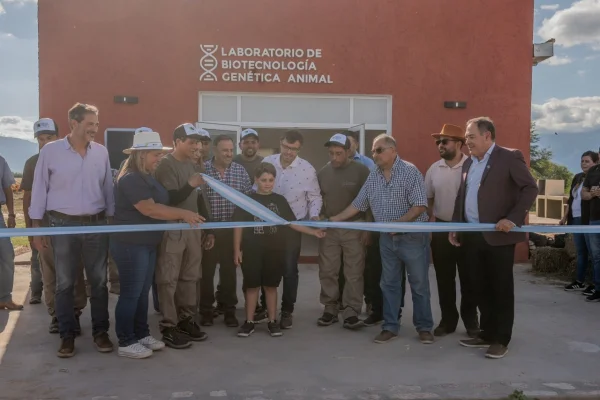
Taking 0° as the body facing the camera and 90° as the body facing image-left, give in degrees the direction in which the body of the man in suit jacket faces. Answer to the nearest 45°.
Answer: approximately 45°

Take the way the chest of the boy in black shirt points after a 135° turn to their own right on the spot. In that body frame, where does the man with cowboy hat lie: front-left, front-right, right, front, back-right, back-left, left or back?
back-right

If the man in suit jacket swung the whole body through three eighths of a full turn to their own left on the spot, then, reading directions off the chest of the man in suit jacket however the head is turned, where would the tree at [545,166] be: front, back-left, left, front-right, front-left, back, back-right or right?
left

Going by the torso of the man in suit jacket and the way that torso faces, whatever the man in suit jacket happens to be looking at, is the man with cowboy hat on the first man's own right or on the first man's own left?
on the first man's own right

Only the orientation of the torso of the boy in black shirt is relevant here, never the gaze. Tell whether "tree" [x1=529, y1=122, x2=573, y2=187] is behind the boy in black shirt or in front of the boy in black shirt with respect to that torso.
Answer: behind

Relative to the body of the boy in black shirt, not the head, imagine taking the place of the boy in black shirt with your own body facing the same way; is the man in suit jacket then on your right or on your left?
on your left

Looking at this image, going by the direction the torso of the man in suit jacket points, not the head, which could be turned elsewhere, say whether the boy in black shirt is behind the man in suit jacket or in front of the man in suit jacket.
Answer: in front

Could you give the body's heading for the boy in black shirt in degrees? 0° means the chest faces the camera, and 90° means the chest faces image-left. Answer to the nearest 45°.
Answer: approximately 0°
